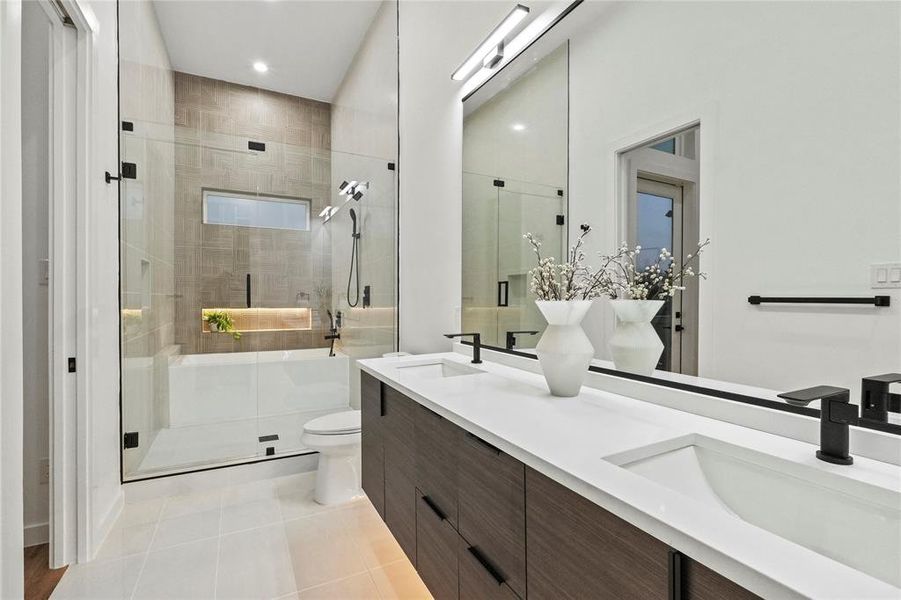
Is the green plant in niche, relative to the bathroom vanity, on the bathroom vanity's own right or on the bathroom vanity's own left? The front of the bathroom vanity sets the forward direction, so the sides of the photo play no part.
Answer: on the bathroom vanity's own right

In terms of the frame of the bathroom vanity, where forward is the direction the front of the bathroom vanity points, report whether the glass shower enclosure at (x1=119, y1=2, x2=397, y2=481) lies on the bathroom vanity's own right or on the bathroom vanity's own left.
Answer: on the bathroom vanity's own right

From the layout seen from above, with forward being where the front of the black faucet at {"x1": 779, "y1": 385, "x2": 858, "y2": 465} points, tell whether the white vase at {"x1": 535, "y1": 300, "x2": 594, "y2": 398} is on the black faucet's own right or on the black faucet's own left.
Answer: on the black faucet's own right

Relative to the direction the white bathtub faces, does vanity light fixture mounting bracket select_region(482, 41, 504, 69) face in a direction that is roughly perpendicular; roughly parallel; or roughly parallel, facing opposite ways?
roughly perpendicular

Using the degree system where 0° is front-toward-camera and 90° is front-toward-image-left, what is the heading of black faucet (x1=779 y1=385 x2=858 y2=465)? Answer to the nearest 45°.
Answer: approximately 45°
